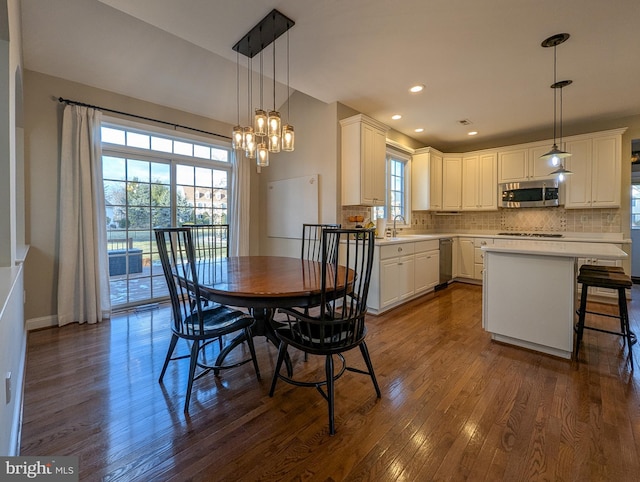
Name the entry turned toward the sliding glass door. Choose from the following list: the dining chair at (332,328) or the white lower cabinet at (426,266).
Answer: the dining chair

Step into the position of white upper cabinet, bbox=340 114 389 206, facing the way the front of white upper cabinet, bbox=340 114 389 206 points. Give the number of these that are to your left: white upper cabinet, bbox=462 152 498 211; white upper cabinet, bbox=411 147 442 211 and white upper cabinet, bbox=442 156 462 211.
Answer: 3

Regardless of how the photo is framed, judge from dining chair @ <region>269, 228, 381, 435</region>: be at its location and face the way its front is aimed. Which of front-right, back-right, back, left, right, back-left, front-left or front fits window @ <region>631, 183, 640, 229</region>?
right

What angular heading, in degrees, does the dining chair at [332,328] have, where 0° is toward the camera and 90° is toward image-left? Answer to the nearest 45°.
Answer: approximately 135°

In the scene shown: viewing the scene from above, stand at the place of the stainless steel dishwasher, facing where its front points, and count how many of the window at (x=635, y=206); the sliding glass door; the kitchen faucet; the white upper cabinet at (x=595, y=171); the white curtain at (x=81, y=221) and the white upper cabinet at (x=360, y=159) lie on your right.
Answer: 4

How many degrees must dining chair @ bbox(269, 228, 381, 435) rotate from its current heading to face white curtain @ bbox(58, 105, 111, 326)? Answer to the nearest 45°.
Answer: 0° — it already faces it

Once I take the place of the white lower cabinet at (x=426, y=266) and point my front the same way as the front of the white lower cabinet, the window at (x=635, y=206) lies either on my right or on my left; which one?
on my left

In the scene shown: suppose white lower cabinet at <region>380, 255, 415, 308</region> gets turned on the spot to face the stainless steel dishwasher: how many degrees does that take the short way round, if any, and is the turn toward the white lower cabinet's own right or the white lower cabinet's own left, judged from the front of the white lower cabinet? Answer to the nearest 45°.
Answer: approximately 90° to the white lower cabinet's own left

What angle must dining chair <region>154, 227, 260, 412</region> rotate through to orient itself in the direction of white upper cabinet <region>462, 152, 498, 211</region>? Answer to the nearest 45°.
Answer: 0° — it already faces it

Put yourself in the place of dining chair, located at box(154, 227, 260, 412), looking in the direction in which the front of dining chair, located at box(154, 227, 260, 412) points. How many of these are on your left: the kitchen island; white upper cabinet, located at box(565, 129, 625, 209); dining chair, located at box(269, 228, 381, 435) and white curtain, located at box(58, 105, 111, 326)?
1

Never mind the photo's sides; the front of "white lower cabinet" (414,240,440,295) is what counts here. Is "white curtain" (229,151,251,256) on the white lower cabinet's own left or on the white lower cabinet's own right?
on the white lower cabinet's own right
